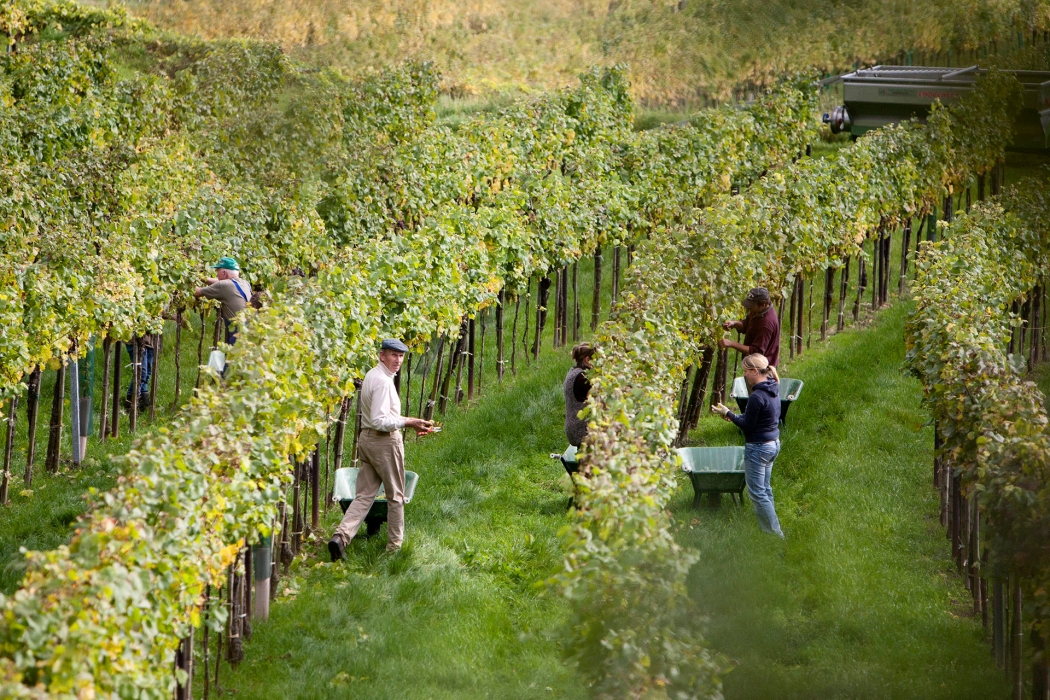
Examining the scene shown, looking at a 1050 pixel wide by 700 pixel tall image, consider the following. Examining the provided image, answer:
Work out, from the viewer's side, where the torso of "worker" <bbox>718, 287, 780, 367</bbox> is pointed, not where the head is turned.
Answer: to the viewer's left

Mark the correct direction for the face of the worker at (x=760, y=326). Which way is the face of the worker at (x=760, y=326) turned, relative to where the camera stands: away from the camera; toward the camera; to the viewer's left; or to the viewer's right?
to the viewer's left

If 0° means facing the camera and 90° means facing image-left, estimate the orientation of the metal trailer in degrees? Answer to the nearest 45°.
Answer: approximately 270°

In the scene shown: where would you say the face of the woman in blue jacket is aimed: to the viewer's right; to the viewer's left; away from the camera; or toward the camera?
to the viewer's left

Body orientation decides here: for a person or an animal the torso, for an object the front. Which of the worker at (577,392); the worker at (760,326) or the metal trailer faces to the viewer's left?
the worker at (760,326)
